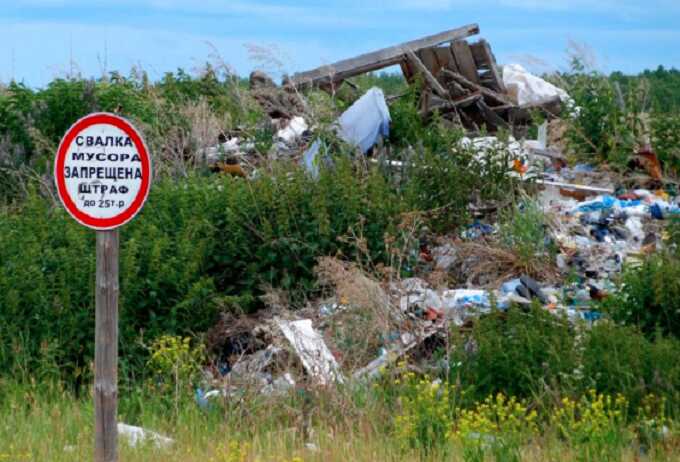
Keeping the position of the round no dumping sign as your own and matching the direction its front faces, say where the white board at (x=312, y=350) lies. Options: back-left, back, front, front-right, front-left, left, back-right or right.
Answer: back-left

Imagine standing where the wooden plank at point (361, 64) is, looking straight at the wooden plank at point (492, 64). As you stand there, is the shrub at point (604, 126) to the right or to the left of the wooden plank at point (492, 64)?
right

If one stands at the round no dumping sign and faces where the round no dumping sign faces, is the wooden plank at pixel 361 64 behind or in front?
behind

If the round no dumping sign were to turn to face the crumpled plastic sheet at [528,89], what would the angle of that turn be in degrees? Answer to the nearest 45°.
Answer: approximately 135° to its left

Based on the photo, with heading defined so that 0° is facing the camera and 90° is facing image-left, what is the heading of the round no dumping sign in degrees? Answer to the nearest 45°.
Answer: approximately 0°

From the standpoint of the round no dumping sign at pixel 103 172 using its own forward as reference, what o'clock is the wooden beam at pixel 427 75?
The wooden beam is roughly at 7 o'clock from the round no dumping sign.

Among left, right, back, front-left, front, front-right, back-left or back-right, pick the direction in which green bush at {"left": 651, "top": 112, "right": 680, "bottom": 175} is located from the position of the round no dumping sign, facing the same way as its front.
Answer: back-left

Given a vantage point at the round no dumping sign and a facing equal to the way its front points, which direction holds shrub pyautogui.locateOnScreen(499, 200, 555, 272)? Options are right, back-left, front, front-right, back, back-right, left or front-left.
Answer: back-left

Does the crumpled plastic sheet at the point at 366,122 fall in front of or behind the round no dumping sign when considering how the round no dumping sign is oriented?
behind
